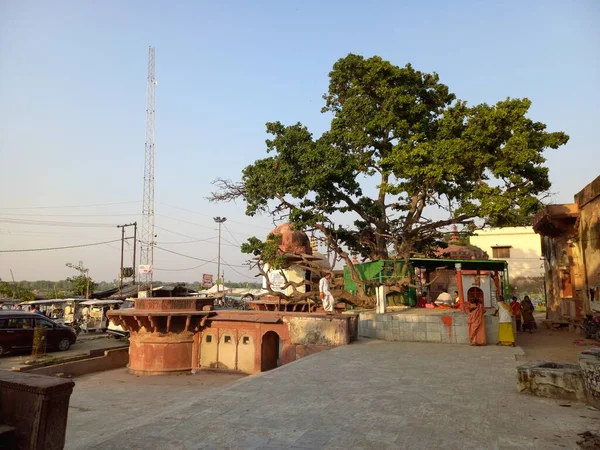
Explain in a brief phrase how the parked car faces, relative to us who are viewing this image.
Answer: facing to the right of the viewer

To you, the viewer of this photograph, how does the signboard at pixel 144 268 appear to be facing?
facing the viewer

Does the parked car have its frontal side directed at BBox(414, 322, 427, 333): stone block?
no

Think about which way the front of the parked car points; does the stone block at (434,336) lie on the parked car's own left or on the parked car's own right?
on the parked car's own right

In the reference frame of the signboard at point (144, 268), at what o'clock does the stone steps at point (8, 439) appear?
The stone steps is roughly at 12 o'clock from the signboard.

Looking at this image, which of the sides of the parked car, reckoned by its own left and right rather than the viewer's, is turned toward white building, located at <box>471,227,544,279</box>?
front

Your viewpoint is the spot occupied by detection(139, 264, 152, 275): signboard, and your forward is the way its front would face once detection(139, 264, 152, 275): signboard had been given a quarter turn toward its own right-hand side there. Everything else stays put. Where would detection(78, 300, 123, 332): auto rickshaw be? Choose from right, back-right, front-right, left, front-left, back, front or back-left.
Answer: front-left

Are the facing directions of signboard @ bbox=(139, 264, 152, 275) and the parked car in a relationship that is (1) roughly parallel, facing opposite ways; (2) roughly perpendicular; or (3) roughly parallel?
roughly perpendicular

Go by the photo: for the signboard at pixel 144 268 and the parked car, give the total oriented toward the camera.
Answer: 1
